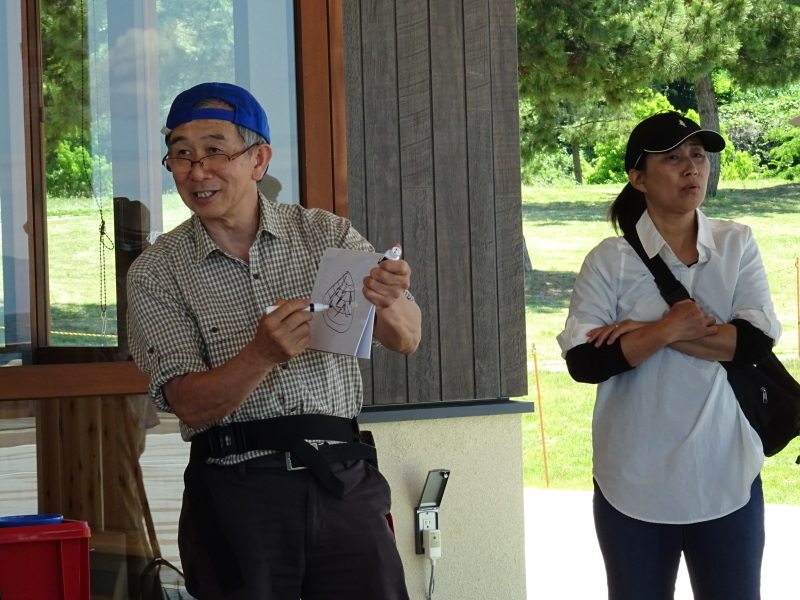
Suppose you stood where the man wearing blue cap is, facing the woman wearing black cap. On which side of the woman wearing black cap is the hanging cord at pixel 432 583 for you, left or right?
left

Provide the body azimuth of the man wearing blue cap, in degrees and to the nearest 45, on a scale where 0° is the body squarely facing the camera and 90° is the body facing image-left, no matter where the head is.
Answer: approximately 0°

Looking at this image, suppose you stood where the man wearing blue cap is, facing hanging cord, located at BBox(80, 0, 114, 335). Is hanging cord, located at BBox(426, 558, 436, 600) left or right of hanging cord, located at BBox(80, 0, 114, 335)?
right

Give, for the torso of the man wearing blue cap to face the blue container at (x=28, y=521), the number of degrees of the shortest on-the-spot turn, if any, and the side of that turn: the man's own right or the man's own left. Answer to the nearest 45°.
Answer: approximately 135° to the man's own right

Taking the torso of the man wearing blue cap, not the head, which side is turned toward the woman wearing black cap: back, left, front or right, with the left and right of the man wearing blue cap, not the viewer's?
left

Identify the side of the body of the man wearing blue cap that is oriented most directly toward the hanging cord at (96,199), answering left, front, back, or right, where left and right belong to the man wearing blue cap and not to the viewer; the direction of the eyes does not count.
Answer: back
